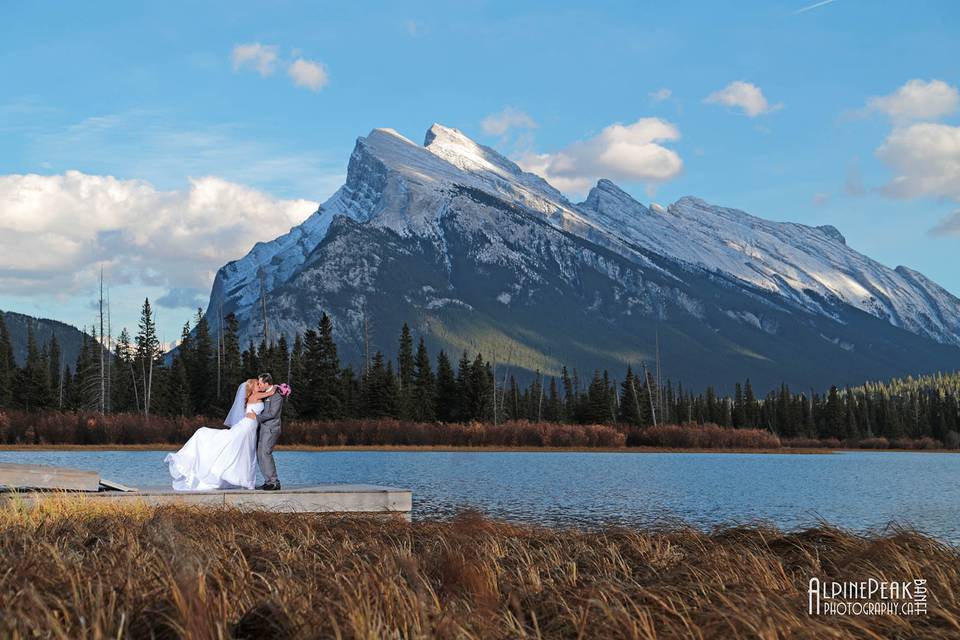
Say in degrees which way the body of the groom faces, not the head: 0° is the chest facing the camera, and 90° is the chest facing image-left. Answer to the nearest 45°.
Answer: approximately 90°

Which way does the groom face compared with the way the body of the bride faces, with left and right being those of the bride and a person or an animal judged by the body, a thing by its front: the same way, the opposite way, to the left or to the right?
the opposite way

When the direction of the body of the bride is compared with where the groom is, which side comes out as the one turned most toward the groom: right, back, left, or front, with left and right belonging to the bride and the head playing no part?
front

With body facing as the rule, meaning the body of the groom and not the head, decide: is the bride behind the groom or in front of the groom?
in front

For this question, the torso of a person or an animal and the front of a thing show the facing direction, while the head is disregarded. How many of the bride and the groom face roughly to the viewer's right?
1

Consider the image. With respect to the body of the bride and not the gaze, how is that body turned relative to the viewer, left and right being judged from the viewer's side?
facing to the right of the viewer
